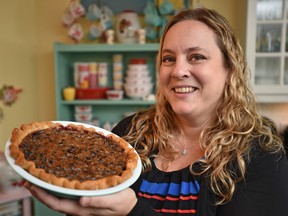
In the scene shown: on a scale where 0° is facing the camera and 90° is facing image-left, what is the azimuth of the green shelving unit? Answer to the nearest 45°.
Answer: approximately 0°

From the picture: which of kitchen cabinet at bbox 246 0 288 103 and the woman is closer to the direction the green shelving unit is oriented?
the woman

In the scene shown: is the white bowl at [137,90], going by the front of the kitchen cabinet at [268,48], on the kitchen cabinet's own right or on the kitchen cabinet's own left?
on the kitchen cabinet's own right

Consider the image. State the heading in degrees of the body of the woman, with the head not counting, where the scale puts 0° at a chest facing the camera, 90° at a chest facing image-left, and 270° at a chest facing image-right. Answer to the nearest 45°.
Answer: approximately 45°

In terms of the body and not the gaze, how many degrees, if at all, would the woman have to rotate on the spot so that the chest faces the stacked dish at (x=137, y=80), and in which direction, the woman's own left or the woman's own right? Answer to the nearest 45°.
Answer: approximately 135° to the woman's own right

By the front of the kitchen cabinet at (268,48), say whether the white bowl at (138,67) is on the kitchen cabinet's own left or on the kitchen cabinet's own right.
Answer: on the kitchen cabinet's own right

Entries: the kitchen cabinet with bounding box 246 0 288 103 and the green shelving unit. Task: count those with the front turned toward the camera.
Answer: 2

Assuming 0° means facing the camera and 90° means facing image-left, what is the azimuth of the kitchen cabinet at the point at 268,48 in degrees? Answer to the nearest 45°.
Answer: approximately 0°

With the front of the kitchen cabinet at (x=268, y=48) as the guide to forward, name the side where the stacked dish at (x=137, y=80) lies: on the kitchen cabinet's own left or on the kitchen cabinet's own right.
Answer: on the kitchen cabinet's own right

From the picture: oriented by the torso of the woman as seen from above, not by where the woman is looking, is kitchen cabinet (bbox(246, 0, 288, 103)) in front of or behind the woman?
behind
